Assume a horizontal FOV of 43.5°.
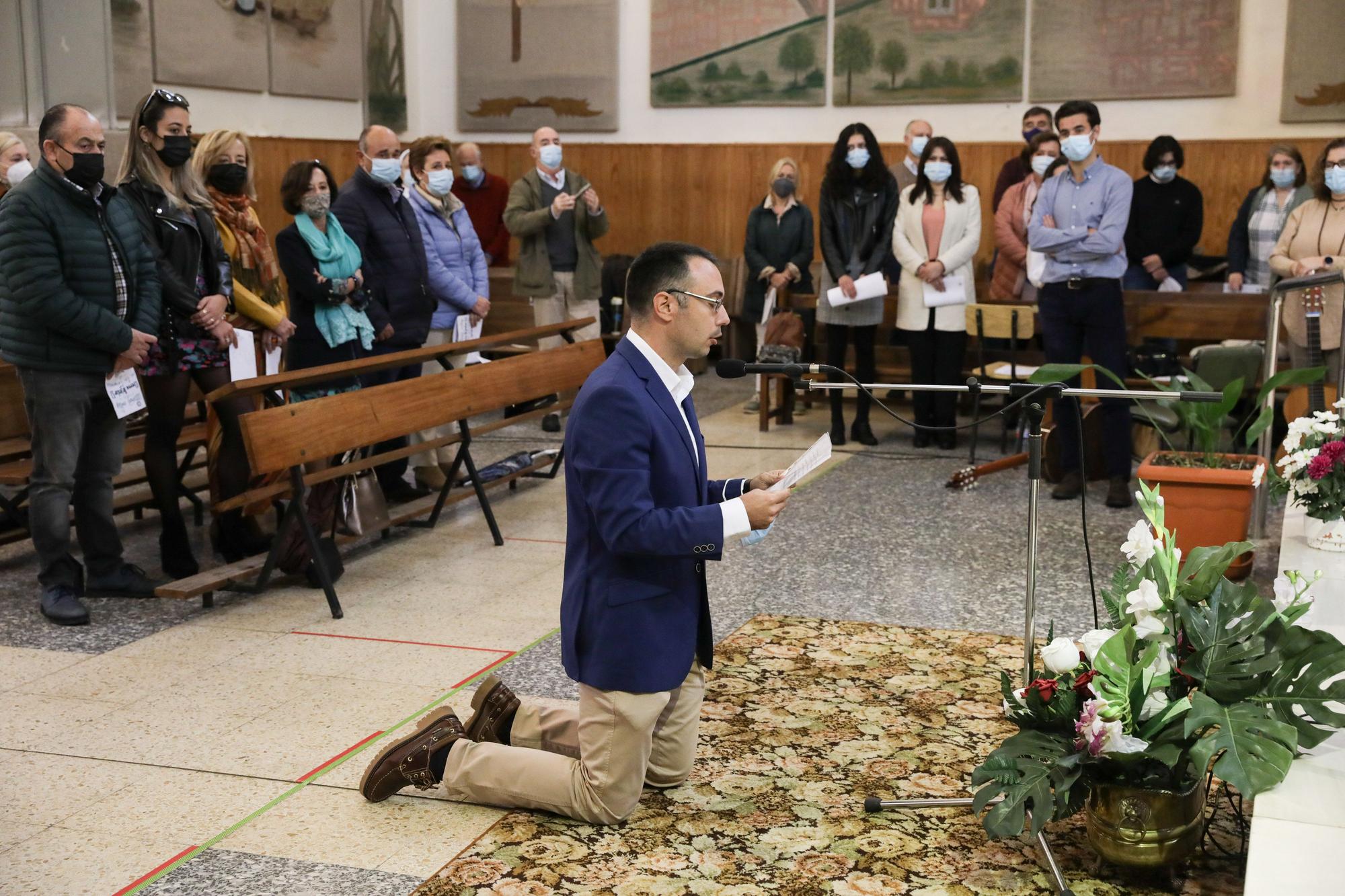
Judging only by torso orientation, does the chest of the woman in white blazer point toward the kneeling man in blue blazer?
yes

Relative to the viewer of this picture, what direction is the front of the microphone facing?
facing to the left of the viewer

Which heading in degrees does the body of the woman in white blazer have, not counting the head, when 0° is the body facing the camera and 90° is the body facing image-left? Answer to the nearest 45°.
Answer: approximately 0°

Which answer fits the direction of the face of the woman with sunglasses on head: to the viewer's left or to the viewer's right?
to the viewer's right

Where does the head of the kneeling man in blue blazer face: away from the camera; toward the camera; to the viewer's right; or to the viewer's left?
to the viewer's right

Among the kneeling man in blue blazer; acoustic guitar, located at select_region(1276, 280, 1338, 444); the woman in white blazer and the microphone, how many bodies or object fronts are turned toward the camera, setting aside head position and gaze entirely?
2

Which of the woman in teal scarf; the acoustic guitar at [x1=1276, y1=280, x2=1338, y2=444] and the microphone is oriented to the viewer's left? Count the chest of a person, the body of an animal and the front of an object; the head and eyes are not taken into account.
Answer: the microphone
